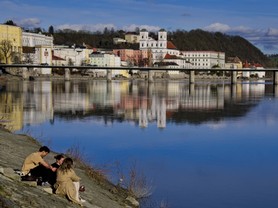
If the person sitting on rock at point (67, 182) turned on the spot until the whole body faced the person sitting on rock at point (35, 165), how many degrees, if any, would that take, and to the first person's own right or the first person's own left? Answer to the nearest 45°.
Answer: approximately 90° to the first person's own left

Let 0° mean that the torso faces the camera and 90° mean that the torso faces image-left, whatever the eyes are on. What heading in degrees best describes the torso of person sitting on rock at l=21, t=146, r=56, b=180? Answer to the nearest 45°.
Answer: approximately 270°

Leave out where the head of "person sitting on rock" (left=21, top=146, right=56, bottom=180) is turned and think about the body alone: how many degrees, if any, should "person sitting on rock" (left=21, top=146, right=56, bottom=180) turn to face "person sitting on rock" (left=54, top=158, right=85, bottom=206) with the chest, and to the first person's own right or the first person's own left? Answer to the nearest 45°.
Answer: approximately 45° to the first person's own right

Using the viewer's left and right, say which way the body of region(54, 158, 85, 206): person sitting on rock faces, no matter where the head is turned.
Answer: facing away from the viewer and to the right of the viewer
